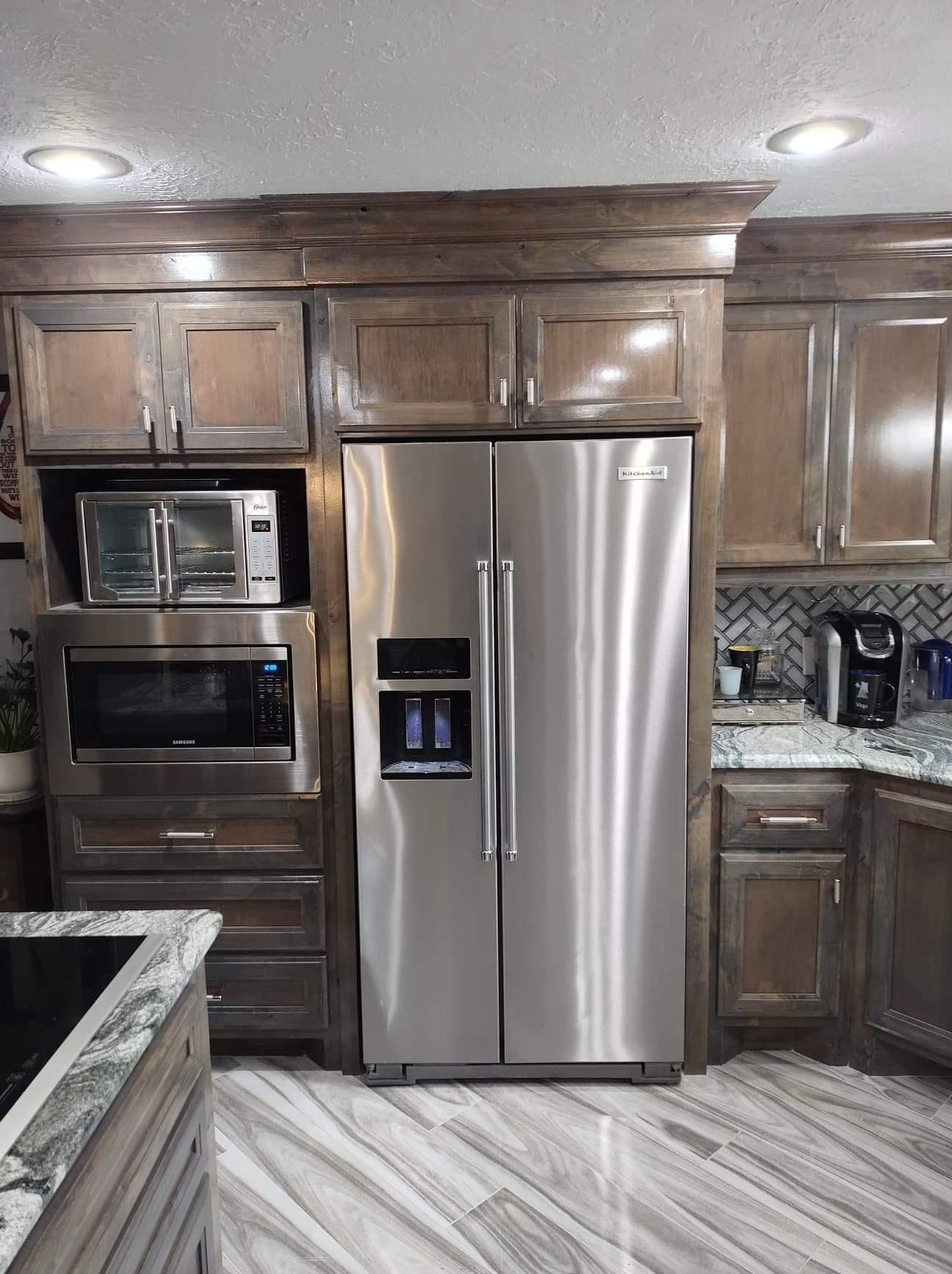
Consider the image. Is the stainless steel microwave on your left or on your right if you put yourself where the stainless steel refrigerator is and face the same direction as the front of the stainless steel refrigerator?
on your right

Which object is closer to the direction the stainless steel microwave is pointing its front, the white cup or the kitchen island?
the kitchen island

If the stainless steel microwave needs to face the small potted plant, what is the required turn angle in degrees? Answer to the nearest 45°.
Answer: approximately 135° to its right

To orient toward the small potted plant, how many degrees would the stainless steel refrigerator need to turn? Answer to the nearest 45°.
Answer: approximately 90° to its right

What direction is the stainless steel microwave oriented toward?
toward the camera

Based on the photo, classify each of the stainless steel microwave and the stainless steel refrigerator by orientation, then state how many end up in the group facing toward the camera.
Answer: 2

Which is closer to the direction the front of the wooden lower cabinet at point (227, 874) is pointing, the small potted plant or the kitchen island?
the kitchen island

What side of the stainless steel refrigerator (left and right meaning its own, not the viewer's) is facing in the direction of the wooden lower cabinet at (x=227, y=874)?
right

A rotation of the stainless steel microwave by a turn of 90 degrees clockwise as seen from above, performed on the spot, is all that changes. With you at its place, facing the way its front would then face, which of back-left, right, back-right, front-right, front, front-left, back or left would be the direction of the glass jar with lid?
back

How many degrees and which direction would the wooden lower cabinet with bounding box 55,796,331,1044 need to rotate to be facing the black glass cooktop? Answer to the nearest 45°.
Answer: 0° — it already faces it

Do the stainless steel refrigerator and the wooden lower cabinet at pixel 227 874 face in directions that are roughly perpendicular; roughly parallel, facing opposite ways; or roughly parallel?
roughly parallel

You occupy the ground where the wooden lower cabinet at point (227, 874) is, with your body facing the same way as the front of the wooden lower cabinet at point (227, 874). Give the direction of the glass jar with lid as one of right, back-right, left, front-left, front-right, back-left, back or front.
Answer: left

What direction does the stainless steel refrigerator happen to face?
toward the camera

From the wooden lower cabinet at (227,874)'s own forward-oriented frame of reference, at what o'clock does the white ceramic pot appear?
The white ceramic pot is roughly at 4 o'clock from the wooden lower cabinet.

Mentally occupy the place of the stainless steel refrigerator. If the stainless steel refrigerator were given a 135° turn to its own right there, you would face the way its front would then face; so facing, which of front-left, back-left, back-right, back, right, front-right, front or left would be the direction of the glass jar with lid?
right
